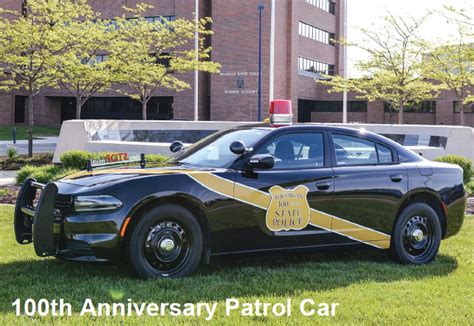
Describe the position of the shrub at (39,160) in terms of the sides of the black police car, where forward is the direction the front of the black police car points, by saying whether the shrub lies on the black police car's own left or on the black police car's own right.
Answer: on the black police car's own right

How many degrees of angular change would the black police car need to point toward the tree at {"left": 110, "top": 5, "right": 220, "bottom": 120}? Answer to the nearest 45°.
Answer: approximately 135° to its right

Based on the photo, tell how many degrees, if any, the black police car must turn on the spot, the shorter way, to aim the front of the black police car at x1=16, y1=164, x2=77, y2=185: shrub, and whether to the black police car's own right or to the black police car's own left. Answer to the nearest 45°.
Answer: approximately 90° to the black police car's own right

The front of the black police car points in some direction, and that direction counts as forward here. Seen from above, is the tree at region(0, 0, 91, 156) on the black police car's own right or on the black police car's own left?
on the black police car's own right

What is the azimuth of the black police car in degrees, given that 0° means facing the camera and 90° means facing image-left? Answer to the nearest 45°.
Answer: approximately 45°

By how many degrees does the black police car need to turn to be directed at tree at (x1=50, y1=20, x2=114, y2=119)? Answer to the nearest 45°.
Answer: approximately 135° to its right

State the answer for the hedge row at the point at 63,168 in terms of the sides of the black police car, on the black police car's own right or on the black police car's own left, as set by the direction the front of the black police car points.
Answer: on the black police car's own right
